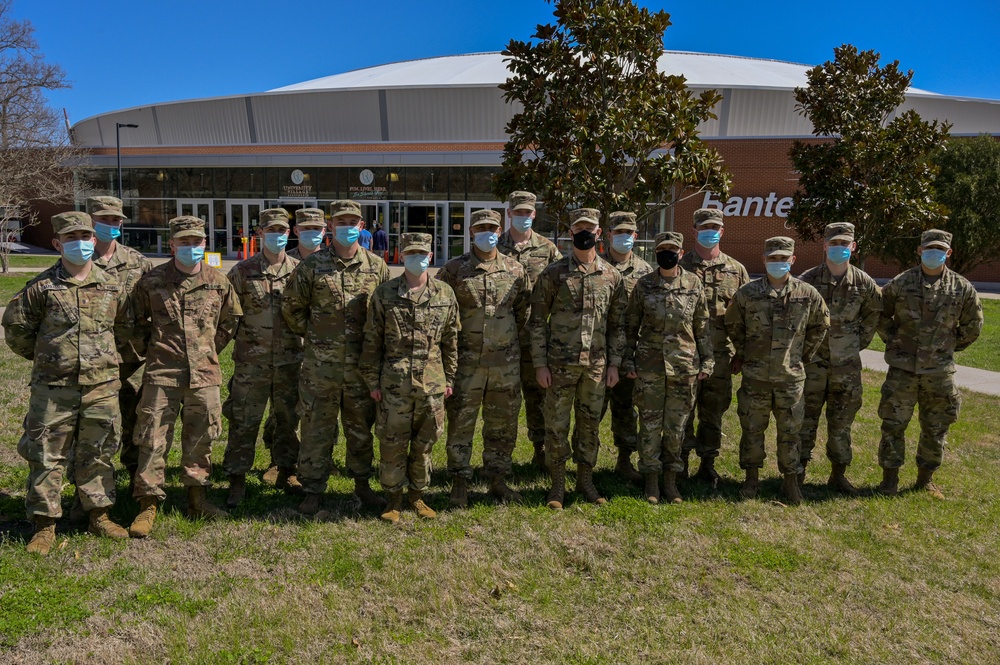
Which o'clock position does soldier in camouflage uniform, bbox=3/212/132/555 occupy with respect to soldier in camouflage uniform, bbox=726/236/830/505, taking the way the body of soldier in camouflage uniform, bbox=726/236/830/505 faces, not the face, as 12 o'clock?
soldier in camouflage uniform, bbox=3/212/132/555 is roughly at 2 o'clock from soldier in camouflage uniform, bbox=726/236/830/505.

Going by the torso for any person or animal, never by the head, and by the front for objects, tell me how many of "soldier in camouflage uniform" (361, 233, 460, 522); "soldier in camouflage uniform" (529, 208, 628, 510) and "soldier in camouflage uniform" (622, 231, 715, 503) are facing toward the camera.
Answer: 3

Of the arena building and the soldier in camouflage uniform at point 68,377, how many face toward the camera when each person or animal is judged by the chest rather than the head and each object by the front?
2

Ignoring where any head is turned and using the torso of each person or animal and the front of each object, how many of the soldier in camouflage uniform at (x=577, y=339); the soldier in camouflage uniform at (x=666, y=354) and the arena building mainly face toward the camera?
3

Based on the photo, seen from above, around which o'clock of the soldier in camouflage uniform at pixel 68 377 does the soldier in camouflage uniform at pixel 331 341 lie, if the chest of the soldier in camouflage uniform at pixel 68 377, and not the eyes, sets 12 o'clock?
the soldier in camouflage uniform at pixel 331 341 is roughly at 9 o'clock from the soldier in camouflage uniform at pixel 68 377.

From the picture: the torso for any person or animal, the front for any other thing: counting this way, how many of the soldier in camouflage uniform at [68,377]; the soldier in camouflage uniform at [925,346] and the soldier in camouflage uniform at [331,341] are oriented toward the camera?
3

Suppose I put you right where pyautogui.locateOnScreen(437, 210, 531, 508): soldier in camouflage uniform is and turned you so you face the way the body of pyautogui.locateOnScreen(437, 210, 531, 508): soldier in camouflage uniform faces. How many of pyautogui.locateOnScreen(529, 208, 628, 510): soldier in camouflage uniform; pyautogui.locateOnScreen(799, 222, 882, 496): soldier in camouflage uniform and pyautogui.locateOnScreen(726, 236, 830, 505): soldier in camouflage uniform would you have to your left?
3

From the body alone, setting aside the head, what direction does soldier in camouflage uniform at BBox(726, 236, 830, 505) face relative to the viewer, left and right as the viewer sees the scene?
facing the viewer

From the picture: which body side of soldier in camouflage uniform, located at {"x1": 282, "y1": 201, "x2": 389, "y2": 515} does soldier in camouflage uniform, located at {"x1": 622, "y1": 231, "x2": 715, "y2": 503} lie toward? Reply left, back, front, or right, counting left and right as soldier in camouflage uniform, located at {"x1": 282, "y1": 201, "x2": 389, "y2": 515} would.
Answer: left
